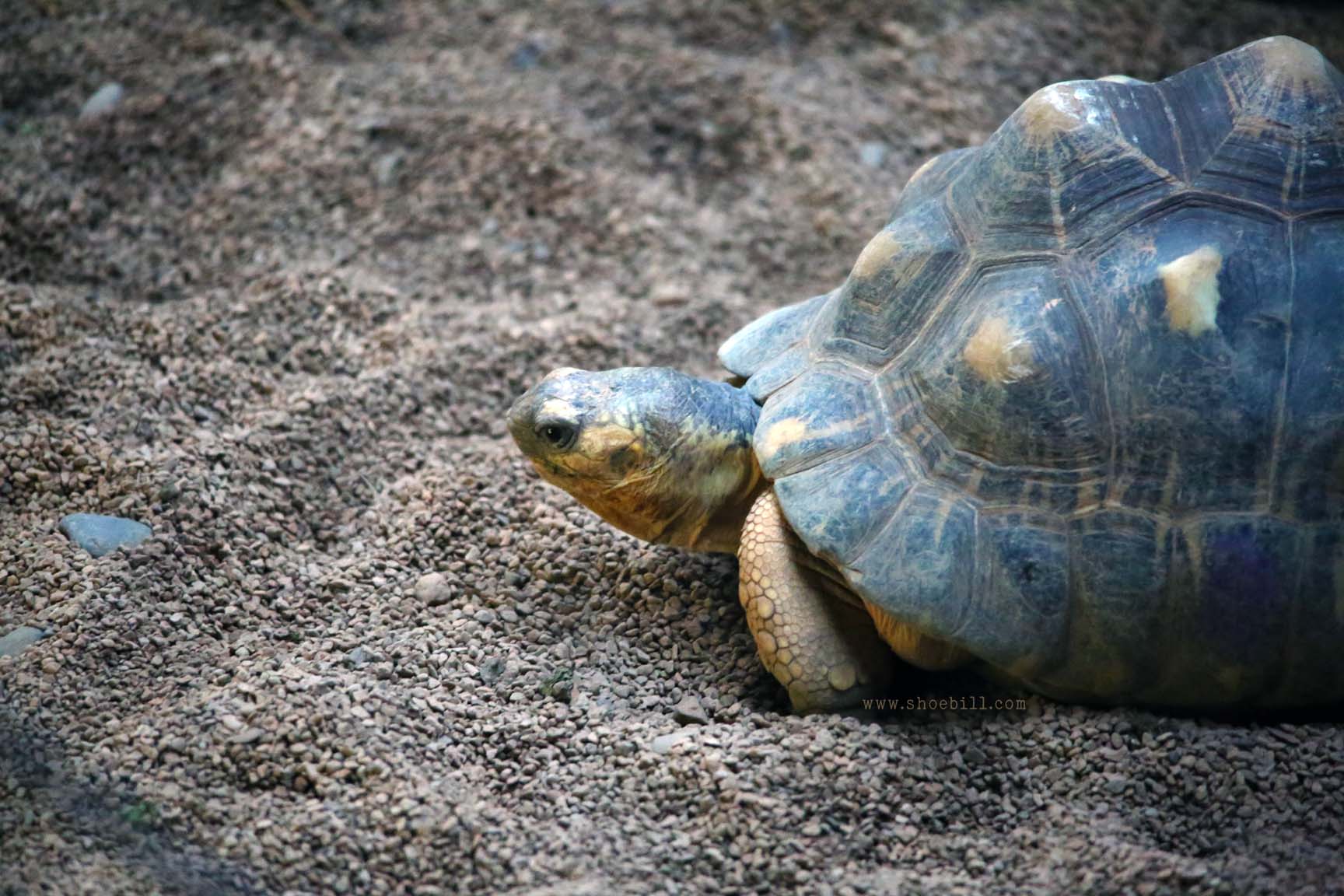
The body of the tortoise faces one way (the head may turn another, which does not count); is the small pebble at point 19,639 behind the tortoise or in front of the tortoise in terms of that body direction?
in front

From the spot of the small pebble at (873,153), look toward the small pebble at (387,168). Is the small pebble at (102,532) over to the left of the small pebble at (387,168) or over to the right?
left

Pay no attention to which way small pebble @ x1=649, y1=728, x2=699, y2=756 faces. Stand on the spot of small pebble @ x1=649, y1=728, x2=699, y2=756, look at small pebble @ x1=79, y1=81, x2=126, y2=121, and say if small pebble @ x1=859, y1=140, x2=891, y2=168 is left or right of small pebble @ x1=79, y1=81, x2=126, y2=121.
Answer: right

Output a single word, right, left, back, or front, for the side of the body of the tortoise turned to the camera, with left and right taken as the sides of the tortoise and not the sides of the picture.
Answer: left

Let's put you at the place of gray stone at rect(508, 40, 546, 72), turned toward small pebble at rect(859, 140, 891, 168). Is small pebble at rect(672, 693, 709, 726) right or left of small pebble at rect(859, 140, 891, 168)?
right

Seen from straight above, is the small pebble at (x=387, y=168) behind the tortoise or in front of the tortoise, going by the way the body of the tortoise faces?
in front

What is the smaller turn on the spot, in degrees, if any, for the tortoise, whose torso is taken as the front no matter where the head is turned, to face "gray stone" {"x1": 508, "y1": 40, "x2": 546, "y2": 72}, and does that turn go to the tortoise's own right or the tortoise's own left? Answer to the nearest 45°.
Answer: approximately 45° to the tortoise's own right

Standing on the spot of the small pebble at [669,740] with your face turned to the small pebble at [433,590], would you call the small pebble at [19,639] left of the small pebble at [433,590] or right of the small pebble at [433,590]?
left

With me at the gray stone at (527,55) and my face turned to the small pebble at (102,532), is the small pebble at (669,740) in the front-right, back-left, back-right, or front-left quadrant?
front-left

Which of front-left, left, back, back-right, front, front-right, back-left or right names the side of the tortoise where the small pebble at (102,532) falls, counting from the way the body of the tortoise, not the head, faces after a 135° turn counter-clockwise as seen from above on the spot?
back-right

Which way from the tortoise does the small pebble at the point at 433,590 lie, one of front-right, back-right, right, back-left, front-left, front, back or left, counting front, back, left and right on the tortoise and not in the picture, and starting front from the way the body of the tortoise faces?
front
